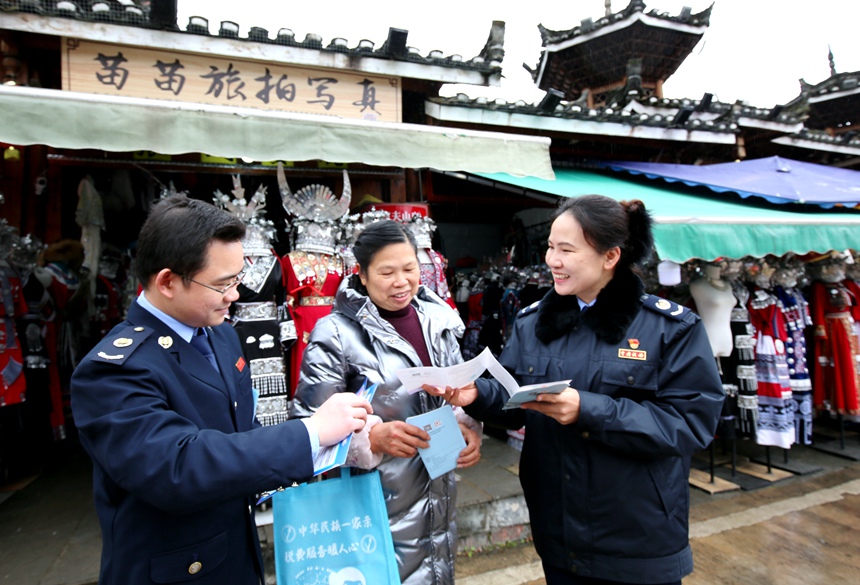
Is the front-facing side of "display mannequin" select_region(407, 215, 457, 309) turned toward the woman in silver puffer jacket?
yes

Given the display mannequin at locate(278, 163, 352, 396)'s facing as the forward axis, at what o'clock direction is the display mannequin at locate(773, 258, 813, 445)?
the display mannequin at locate(773, 258, 813, 445) is roughly at 9 o'clock from the display mannequin at locate(278, 163, 352, 396).

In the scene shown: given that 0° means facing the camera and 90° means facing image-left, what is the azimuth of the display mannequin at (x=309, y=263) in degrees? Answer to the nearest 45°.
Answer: approximately 0°

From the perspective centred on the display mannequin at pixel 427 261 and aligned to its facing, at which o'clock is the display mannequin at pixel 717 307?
the display mannequin at pixel 717 307 is roughly at 9 o'clock from the display mannequin at pixel 427 261.

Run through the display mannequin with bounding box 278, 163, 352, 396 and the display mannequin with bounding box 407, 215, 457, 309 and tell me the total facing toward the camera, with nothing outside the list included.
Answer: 2

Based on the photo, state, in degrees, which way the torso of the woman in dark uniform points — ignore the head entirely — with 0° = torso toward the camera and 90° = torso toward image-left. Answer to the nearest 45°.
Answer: approximately 45°

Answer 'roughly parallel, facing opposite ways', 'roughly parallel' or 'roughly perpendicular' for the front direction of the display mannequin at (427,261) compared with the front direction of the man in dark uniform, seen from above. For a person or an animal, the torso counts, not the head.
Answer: roughly perpendicular

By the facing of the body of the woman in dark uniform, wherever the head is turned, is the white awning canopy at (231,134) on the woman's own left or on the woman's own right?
on the woman's own right

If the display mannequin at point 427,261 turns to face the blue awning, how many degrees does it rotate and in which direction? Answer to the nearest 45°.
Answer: approximately 135° to its left

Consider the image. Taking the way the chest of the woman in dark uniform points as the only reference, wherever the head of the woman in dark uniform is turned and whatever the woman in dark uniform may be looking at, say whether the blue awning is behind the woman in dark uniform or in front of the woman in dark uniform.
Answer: behind

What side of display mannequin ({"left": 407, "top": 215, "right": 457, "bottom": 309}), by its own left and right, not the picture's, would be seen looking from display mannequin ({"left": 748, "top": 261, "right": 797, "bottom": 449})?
left

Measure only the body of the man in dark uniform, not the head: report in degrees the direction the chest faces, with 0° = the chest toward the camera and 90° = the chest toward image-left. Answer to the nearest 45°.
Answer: approximately 315°

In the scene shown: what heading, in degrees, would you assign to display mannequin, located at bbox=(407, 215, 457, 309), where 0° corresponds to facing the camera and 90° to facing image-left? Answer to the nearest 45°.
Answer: approximately 0°

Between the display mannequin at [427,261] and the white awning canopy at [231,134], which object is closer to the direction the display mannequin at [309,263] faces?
the white awning canopy
